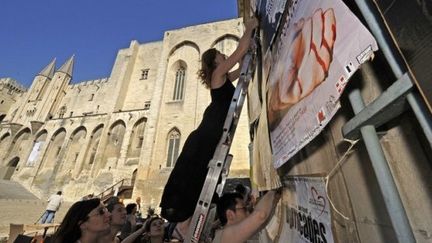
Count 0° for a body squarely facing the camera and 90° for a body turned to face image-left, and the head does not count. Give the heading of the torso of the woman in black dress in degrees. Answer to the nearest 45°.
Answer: approximately 270°

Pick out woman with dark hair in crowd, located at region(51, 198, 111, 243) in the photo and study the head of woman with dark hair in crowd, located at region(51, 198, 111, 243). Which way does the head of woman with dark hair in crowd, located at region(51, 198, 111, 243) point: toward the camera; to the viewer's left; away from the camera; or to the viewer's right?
to the viewer's right

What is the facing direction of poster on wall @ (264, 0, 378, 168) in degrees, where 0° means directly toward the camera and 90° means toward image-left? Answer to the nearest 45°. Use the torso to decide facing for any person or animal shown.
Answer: approximately 45°

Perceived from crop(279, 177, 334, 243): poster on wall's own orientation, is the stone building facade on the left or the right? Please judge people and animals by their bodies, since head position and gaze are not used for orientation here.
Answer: on its right

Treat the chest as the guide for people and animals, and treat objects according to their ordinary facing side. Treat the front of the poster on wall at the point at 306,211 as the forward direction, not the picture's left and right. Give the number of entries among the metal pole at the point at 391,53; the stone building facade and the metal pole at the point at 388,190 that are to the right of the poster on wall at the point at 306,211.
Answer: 1

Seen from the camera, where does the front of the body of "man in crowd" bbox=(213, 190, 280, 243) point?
to the viewer's right

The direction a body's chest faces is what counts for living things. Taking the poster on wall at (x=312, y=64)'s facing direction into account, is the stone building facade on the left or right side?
on its right

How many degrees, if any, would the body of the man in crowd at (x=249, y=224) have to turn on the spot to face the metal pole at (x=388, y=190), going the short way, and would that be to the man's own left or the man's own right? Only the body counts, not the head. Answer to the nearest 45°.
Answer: approximately 45° to the man's own right
